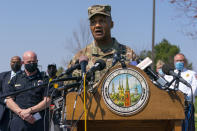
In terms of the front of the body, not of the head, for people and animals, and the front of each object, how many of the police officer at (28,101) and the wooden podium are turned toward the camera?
2

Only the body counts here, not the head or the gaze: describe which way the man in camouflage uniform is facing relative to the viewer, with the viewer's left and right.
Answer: facing the viewer

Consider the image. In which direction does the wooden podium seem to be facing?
toward the camera

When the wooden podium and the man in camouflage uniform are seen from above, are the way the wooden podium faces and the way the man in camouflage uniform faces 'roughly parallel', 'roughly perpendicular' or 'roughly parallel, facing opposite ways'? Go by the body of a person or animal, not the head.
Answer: roughly parallel

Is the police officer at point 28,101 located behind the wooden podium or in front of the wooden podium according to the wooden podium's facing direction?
behind

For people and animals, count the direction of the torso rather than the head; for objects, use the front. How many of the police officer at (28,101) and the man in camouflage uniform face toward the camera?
2
